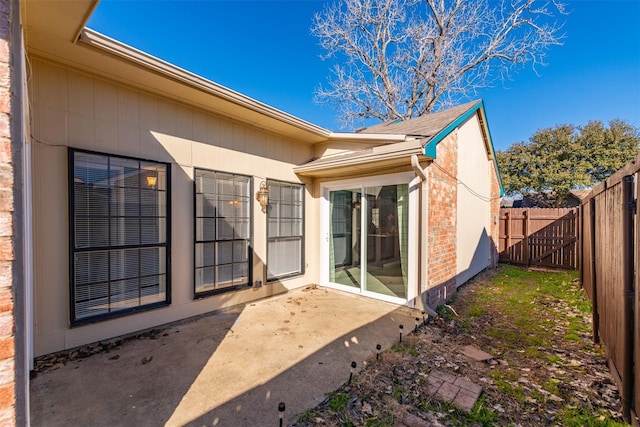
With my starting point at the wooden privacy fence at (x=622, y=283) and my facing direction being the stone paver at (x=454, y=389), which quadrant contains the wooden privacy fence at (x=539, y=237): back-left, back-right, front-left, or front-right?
back-right

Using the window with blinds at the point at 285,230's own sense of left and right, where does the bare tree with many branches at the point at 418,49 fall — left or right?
on its left

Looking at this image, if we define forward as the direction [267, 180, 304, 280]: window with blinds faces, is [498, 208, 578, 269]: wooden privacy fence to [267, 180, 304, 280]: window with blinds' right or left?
on its left

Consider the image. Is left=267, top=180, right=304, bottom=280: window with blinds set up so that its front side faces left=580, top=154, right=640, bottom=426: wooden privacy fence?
yes

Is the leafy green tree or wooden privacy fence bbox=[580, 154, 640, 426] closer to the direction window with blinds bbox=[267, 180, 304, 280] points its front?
the wooden privacy fence

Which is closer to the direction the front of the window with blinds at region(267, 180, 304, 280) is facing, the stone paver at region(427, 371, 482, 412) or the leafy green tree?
the stone paver

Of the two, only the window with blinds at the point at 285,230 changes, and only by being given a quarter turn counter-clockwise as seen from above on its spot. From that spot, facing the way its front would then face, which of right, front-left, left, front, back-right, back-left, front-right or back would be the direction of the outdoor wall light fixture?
back

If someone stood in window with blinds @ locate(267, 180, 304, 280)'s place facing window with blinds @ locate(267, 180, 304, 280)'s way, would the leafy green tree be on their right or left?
on their left

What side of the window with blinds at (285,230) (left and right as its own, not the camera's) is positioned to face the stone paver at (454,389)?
front

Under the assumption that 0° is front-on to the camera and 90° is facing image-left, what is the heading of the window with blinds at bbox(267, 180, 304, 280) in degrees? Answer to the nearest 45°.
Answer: approximately 315°
